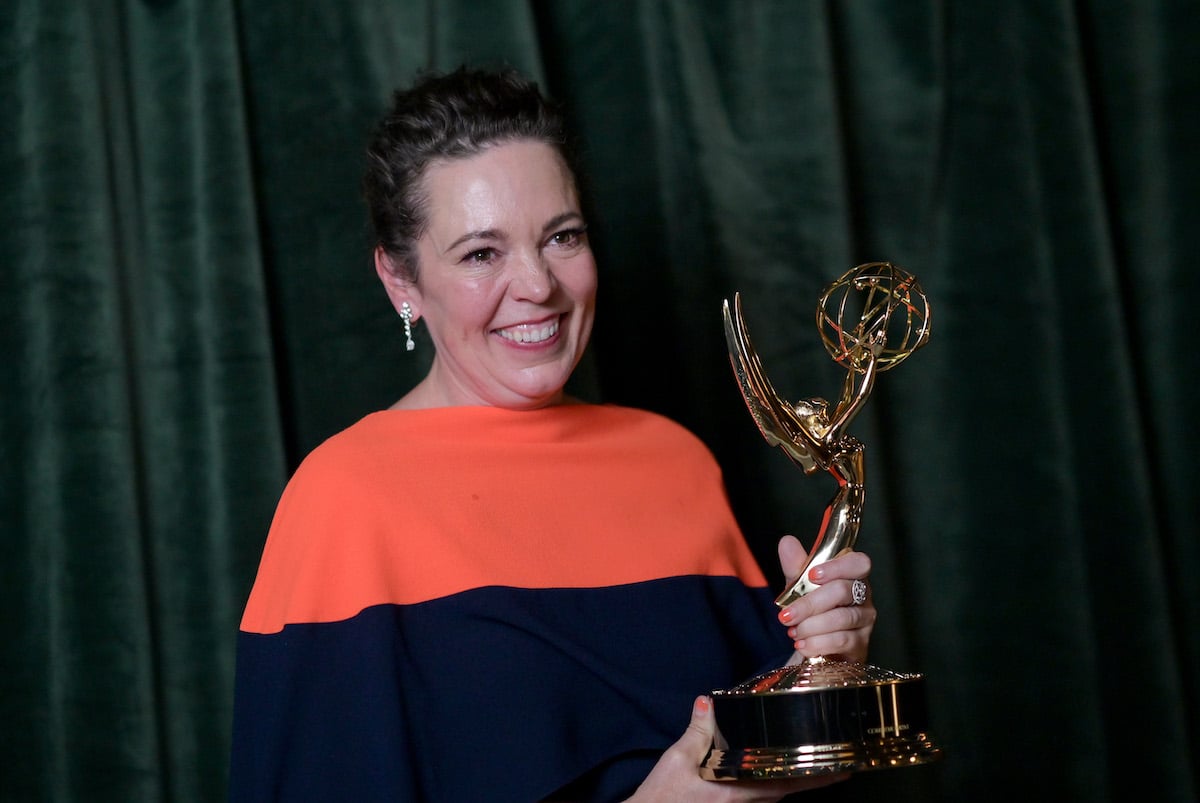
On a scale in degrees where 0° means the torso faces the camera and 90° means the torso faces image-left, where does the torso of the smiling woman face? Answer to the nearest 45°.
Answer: approximately 315°

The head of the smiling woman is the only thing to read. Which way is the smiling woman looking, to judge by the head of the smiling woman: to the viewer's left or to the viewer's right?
to the viewer's right
